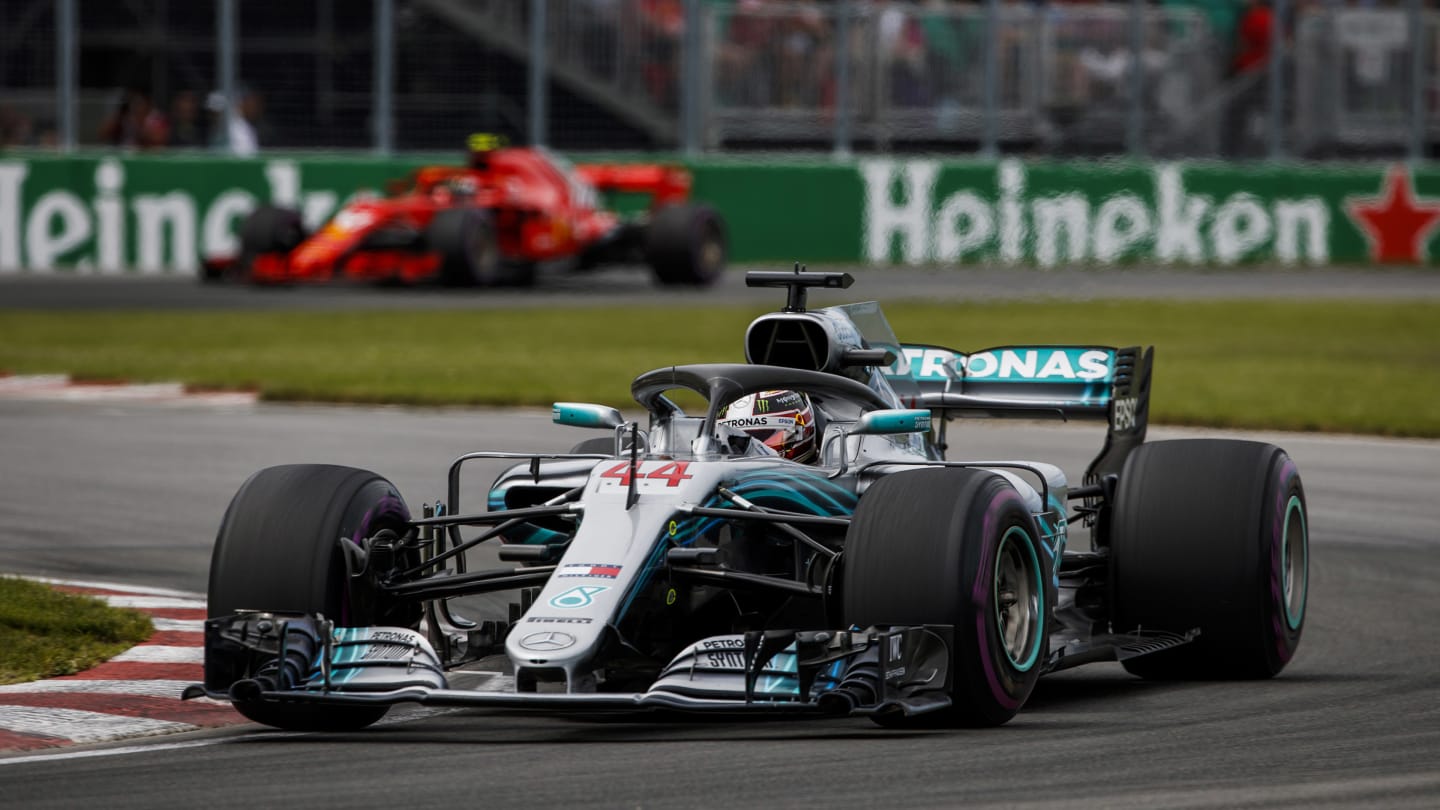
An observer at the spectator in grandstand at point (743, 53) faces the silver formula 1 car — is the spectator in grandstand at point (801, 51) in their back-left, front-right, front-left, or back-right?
back-left

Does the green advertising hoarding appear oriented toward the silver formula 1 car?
yes

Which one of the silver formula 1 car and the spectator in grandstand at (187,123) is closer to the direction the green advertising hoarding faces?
the silver formula 1 car

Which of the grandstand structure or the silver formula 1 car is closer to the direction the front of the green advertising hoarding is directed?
the silver formula 1 car

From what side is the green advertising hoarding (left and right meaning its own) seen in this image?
front
